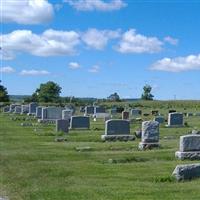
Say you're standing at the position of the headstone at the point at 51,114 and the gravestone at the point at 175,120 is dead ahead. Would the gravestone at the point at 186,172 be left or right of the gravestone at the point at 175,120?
right

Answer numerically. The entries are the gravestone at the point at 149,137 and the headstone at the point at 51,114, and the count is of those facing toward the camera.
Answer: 2

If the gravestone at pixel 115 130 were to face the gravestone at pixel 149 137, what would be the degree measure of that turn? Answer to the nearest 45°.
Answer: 0° — it already faces it

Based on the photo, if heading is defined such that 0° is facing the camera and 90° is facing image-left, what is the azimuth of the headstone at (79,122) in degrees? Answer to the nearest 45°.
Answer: approximately 0°

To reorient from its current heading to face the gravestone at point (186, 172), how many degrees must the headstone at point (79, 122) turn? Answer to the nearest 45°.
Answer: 0° — it already faces it

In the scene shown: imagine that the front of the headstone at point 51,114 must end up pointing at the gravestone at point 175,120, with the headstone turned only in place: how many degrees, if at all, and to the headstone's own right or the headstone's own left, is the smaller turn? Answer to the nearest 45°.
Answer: approximately 45° to the headstone's own left

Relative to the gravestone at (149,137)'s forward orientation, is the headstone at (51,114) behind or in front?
behind

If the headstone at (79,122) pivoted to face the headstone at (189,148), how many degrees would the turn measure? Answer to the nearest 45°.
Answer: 0° — it already faces it

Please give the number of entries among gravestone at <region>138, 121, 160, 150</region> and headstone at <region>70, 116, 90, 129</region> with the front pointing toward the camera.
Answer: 2

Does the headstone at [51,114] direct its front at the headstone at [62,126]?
yes

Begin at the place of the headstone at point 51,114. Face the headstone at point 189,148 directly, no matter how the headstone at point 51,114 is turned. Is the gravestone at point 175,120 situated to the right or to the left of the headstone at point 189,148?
left

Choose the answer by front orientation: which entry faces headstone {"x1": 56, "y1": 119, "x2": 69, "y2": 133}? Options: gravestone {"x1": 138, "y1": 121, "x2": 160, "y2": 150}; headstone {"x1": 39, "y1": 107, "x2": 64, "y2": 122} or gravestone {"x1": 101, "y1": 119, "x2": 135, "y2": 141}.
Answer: headstone {"x1": 39, "y1": 107, "x2": 64, "y2": 122}
